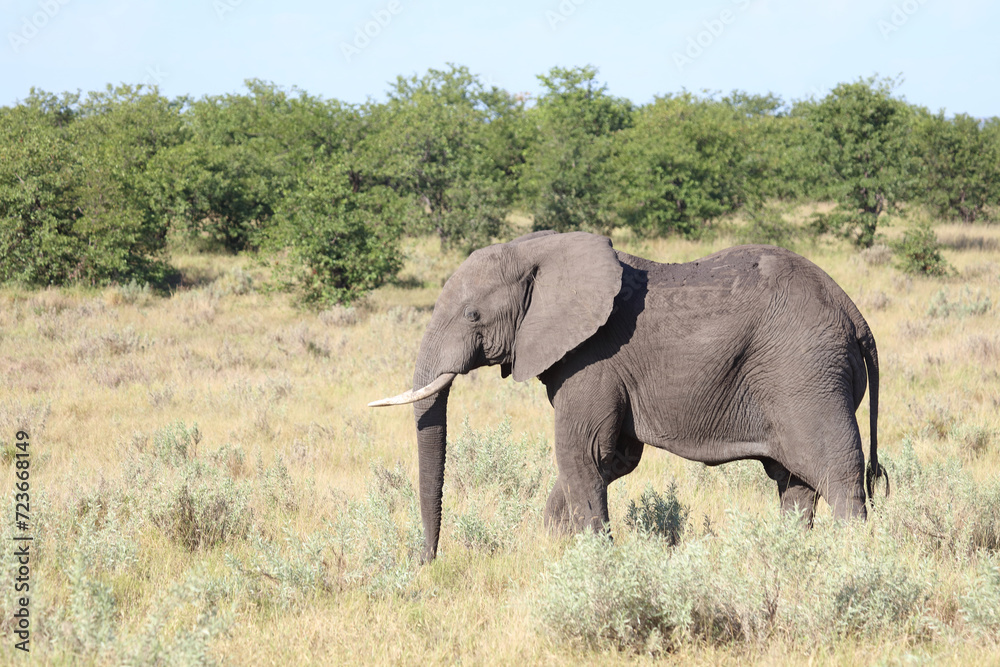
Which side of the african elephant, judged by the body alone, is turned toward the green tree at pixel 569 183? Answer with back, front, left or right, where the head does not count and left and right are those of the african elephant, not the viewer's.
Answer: right

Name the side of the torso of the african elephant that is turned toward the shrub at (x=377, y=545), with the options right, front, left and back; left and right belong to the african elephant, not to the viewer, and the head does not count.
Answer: front

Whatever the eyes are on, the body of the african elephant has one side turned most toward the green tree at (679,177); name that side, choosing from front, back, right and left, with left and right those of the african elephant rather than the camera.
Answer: right

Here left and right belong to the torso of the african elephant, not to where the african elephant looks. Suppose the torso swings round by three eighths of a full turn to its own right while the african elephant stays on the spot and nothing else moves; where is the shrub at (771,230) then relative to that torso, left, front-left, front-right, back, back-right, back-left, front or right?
front-left

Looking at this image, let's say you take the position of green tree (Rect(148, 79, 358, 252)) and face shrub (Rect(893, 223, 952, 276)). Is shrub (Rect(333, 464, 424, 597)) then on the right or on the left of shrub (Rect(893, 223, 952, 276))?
right

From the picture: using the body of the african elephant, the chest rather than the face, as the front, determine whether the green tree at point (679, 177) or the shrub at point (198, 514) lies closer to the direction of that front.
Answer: the shrub

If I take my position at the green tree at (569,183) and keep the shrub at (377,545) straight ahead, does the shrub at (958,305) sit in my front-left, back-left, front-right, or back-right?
front-left

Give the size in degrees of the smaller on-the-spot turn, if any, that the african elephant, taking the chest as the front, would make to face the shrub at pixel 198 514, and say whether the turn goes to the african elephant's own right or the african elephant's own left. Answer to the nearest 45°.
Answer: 0° — it already faces it

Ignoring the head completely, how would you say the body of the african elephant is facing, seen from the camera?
to the viewer's left

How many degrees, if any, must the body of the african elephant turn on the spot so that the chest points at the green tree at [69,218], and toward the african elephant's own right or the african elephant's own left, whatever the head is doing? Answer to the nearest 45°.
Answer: approximately 45° to the african elephant's own right

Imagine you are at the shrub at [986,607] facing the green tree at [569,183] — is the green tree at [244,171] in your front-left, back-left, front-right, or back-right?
front-left
